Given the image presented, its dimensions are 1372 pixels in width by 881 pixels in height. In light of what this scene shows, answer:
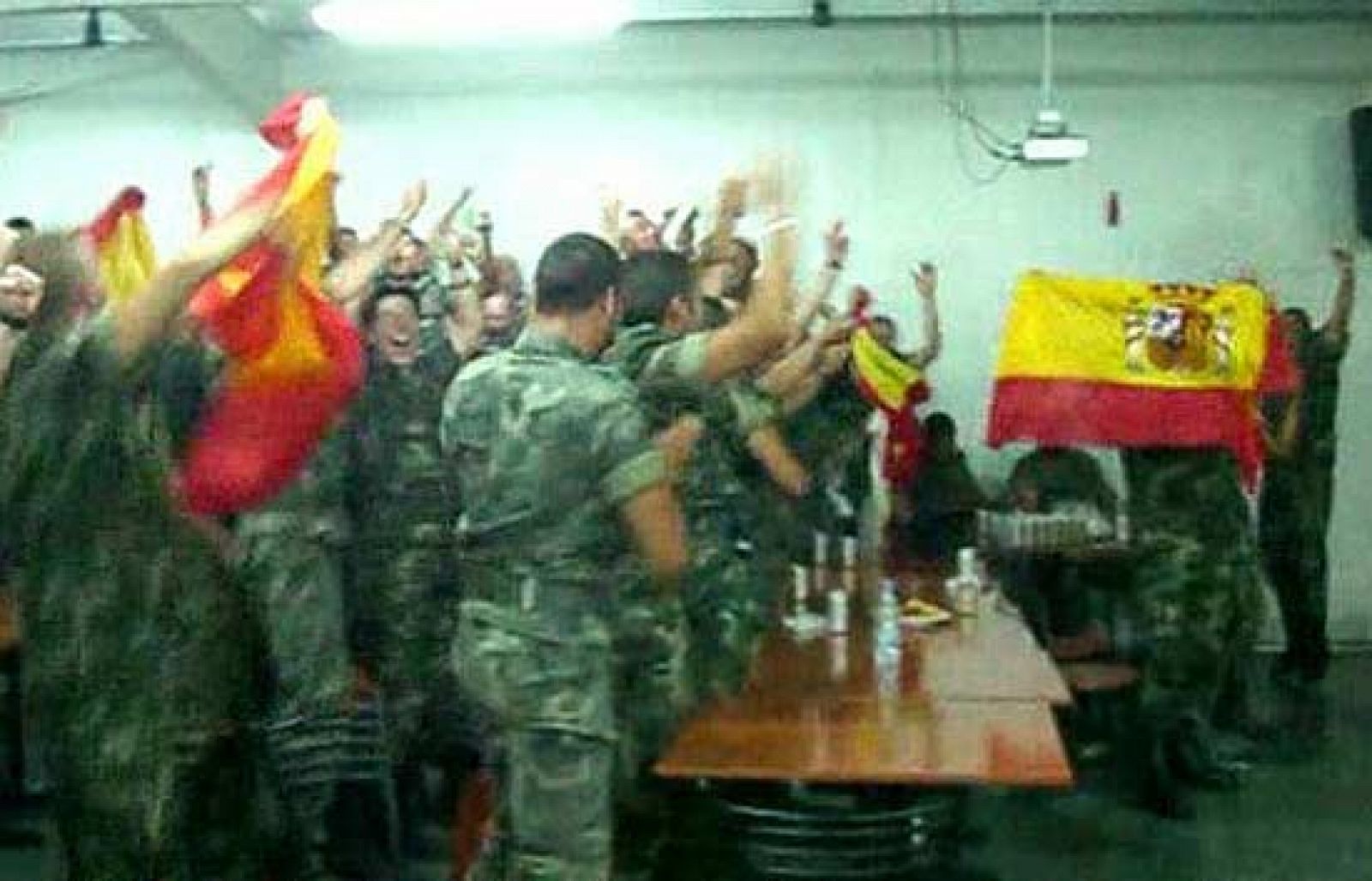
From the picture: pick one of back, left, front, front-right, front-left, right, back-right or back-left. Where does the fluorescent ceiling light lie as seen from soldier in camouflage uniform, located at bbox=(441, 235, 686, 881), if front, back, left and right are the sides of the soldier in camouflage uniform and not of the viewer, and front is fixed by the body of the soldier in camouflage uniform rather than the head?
front-left

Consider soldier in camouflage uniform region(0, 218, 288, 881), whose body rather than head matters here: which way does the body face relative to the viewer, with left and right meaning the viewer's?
facing away from the viewer and to the right of the viewer

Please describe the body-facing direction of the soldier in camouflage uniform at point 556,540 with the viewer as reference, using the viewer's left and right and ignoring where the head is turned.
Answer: facing away from the viewer and to the right of the viewer

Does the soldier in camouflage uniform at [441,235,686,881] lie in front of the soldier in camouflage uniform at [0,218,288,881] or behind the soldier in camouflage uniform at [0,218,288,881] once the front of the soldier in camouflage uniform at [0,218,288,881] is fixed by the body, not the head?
in front

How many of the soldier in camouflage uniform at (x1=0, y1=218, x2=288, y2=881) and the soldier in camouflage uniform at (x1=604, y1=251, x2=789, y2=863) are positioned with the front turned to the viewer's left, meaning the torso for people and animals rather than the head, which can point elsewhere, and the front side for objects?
0

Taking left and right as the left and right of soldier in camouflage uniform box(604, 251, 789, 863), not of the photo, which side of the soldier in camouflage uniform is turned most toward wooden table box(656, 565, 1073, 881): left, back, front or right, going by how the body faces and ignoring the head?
right
